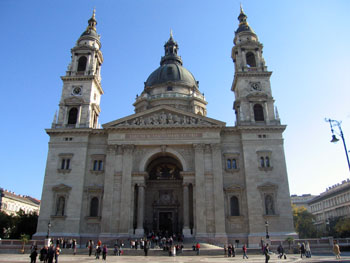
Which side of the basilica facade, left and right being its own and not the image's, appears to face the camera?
front
